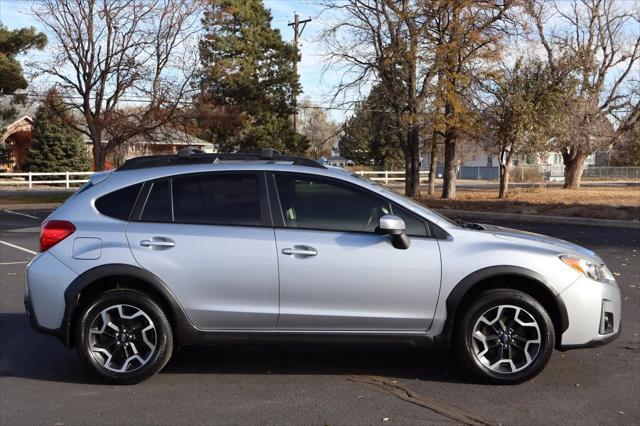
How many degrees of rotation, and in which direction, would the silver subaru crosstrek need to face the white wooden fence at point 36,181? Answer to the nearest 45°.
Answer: approximately 135° to its left

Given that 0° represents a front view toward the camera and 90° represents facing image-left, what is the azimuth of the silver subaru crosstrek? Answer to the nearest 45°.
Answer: approximately 270°

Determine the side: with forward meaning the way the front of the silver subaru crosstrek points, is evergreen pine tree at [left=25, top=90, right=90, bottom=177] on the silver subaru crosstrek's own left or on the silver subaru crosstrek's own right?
on the silver subaru crosstrek's own left

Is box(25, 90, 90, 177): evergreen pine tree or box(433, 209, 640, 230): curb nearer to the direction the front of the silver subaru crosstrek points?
the curb

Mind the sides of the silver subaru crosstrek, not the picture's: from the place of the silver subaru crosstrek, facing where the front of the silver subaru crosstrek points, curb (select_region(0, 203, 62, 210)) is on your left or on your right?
on your left

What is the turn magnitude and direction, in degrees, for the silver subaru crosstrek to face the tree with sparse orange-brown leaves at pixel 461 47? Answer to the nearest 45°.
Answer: approximately 90° to its left

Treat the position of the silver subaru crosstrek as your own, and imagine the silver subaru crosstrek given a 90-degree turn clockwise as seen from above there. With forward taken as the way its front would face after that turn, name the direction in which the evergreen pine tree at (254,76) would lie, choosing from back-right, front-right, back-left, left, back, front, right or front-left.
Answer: back

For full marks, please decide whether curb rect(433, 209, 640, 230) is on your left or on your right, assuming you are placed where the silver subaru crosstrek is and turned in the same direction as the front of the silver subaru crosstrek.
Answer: on your left
